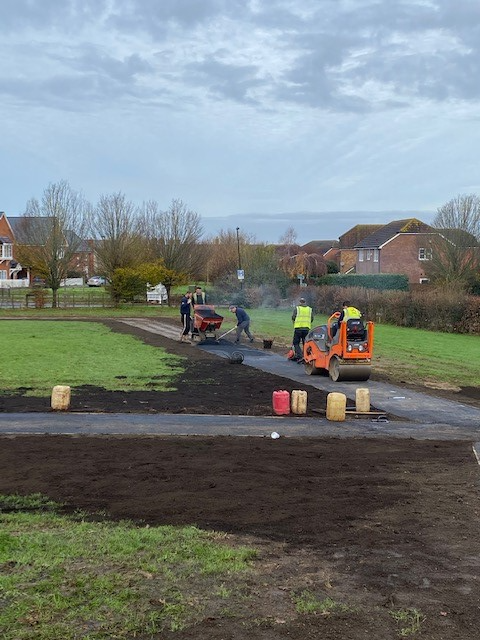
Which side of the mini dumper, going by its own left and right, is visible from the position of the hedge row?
left

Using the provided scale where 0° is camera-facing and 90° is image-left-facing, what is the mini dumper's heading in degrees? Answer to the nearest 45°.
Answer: approximately 315°

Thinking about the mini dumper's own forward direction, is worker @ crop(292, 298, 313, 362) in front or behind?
in front

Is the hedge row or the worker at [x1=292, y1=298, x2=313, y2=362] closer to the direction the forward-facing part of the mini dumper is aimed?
the worker
